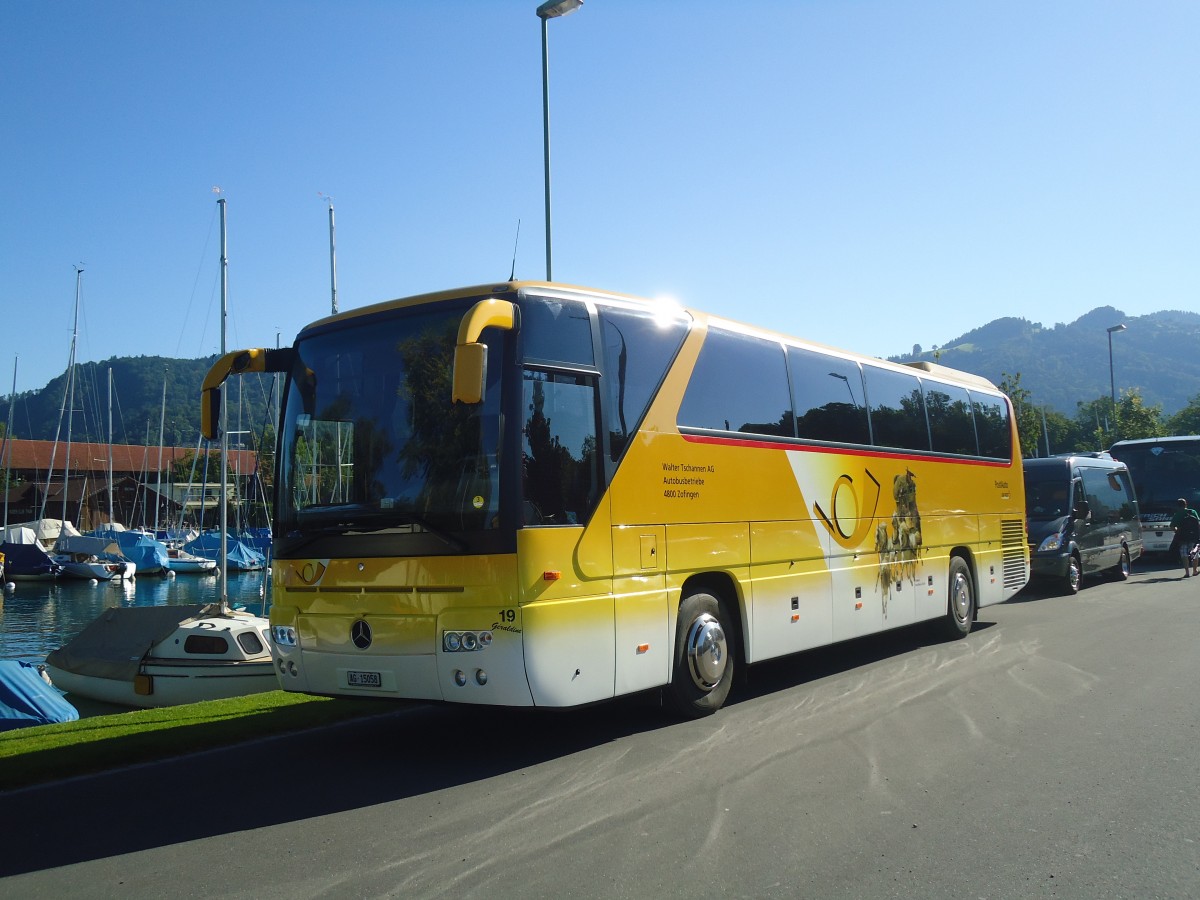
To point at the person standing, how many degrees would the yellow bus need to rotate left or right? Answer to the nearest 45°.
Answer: approximately 180°

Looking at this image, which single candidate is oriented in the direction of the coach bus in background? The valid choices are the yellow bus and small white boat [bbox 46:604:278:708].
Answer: the small white boat

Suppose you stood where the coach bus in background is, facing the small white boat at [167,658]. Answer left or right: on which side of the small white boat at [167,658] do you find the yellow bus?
left

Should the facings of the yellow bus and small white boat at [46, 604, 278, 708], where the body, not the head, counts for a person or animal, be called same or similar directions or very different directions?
very different directions

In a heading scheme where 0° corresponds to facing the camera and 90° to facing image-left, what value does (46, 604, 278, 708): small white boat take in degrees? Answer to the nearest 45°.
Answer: approximately 270°

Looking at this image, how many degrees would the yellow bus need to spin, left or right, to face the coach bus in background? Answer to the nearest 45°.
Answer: approximately 180°

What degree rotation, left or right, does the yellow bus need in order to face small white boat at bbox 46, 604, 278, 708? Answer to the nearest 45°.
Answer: approximately 90° to its right

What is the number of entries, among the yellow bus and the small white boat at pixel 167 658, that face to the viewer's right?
1

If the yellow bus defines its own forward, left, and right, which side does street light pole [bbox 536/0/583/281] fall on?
on its right

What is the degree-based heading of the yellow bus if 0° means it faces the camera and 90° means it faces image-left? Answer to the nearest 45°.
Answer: approximately 45°
